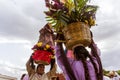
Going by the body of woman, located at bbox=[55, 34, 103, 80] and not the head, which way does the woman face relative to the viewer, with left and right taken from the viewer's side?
facing away from the viewer
